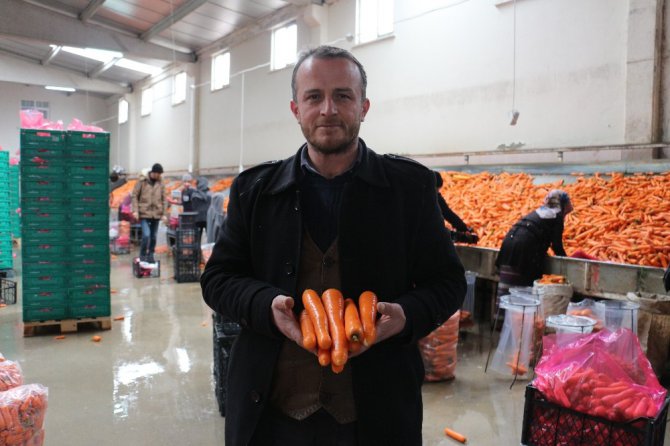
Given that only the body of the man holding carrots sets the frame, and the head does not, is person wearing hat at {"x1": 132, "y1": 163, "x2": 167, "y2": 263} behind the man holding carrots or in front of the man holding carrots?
behind

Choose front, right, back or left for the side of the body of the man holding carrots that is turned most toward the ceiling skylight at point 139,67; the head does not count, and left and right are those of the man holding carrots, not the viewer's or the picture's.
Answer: back

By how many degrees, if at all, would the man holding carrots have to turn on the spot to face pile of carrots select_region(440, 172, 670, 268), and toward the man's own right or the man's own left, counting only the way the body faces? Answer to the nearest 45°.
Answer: approximately 135° to the man's own left

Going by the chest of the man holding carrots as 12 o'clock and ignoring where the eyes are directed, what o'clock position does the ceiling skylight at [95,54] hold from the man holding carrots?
The ceiling skylight is roughly at 5 o'clock from the man holding carrots.

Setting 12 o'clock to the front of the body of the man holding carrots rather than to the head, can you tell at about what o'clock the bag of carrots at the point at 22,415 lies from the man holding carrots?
The bag of carrots is roughly at 4 o'clock from the man holding carrots.

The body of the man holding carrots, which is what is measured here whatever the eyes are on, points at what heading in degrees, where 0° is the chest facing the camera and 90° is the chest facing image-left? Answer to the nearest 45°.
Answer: approximately 0°

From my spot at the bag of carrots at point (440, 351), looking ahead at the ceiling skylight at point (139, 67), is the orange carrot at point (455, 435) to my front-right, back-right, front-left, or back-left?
back-left

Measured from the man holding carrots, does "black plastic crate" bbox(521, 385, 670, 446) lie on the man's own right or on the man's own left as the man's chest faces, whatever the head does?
on the man's own left

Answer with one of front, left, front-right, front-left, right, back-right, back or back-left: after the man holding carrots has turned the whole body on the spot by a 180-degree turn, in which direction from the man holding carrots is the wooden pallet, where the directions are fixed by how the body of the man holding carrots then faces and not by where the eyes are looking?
front-left

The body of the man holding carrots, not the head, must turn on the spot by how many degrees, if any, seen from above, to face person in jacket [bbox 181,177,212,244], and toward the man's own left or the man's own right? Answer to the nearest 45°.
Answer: approximately 180°
